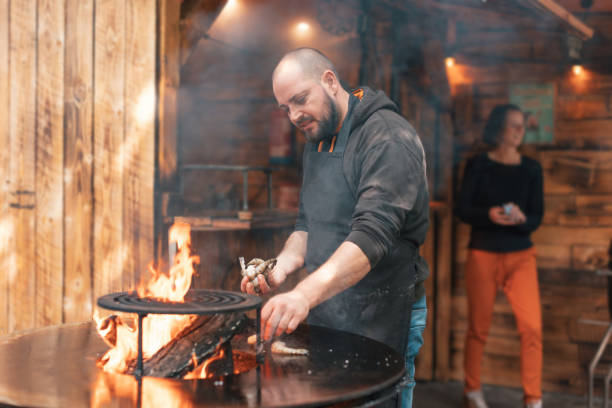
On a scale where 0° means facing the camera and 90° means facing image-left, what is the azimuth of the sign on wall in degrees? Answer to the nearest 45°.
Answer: approximately 0°

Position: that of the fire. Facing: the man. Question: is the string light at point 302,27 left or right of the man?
left

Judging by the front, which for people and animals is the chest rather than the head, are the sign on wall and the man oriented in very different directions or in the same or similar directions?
same or similar directions

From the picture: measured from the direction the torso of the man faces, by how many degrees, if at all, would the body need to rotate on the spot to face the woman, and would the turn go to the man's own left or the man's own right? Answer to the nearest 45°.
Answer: approximately 180°

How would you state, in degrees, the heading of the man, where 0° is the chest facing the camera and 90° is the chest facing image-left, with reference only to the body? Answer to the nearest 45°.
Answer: approximately 45°

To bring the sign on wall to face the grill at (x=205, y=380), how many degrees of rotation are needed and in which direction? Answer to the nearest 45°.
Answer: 0° — it already faces it

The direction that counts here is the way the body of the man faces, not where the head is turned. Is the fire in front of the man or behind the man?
in front

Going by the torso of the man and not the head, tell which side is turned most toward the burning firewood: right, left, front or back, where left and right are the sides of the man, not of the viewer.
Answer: front

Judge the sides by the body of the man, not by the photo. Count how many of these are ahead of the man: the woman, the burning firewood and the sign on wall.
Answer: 1

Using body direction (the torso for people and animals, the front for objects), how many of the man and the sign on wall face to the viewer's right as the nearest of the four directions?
0

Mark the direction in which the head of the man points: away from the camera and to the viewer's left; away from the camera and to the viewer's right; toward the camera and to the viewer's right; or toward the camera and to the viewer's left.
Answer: toward the camera and to the viewer's left

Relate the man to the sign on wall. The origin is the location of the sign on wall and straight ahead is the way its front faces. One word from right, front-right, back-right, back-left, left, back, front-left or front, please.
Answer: front
